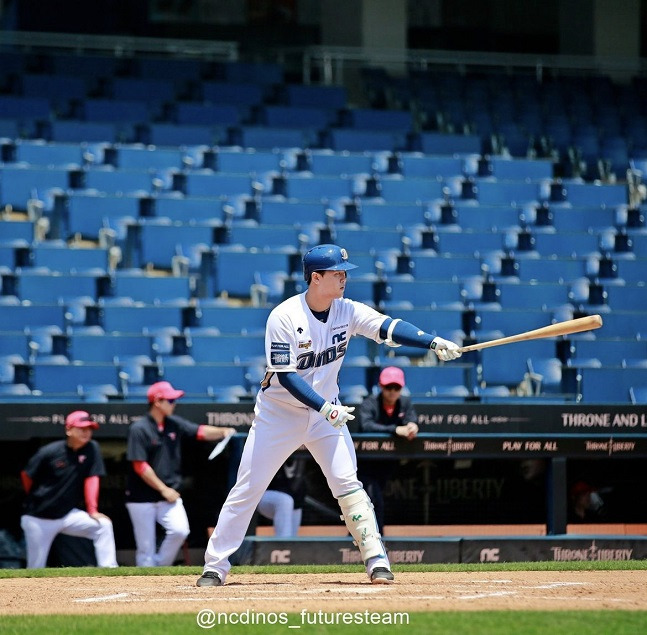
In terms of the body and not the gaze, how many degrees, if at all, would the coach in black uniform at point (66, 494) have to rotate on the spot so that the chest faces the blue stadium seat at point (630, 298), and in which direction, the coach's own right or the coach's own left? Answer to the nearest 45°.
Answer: approximately 90° to the coach's own left

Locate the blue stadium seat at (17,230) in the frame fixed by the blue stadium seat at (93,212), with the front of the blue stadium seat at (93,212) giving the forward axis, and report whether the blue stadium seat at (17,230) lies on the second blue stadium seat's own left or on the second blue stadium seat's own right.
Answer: on the second blue stadium seat's own right

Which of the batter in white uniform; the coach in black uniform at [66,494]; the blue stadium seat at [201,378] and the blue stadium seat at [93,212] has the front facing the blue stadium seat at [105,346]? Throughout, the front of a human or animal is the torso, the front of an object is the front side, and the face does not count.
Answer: the blue stadium seat at [93,212]

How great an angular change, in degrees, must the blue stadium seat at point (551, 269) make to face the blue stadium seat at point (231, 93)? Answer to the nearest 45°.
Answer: approximately 135° to its right

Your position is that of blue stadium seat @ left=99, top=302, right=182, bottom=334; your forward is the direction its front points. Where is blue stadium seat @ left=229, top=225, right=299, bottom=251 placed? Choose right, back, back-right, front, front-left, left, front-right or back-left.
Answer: back-left

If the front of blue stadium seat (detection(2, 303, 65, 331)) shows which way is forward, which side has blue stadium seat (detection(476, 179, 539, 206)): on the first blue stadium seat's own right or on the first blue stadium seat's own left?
on the first blue stadium seat's own left

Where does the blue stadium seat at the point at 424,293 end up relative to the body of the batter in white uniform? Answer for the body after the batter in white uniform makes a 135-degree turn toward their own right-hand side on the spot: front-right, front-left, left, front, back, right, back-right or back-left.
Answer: right

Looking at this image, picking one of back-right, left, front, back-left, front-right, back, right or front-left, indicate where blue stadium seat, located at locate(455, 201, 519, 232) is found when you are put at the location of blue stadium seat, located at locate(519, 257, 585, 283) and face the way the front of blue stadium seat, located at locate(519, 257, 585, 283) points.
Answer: back-right

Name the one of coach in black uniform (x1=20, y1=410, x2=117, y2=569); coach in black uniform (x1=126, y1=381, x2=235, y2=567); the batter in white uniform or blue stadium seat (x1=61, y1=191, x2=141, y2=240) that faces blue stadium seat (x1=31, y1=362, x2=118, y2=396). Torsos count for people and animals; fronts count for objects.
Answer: blue stadium seat (x1=61, y1=191, x2=141, y2=240)

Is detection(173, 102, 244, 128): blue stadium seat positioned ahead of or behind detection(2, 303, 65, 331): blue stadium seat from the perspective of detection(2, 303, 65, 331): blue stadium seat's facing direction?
behind

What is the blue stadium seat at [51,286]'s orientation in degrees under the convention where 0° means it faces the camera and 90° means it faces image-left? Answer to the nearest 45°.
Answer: approximately 0°
